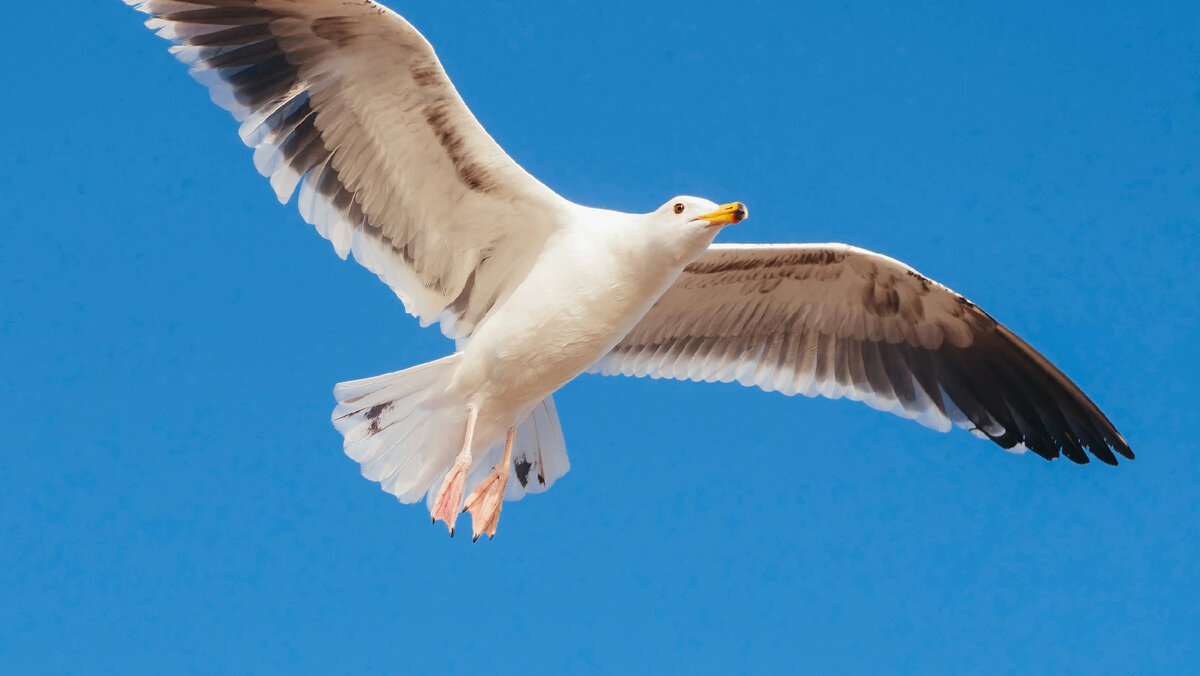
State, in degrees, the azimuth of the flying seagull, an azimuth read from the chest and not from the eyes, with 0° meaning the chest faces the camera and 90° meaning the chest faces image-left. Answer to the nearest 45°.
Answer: approximately 315°
